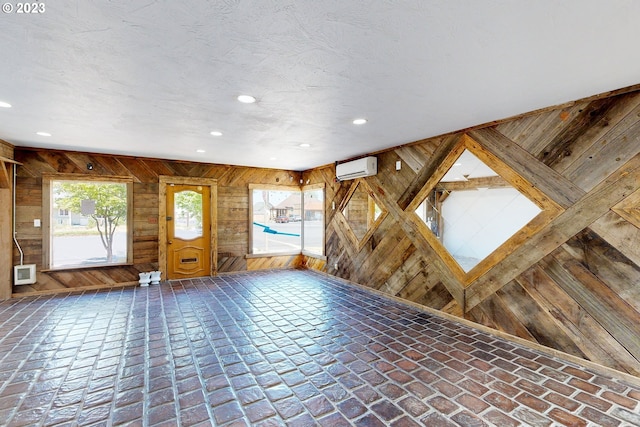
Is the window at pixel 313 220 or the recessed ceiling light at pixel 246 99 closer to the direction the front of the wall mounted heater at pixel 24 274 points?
the recessed ceiling light

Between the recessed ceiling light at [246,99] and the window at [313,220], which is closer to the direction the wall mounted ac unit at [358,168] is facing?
the recessed ceiling light

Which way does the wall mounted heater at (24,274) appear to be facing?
toward the camera

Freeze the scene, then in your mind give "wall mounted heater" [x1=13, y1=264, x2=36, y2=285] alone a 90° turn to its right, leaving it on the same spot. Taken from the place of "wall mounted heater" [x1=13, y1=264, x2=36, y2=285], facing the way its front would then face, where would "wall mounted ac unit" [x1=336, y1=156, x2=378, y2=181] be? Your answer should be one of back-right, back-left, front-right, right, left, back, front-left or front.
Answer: back-left

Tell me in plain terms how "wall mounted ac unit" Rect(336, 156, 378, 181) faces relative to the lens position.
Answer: facing the viewer and to the left of the viewer

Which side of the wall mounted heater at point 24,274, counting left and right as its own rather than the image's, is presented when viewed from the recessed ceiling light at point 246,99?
front

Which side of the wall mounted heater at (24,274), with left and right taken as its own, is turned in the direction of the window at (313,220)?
left

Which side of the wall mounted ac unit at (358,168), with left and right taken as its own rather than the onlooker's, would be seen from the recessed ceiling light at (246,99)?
front
